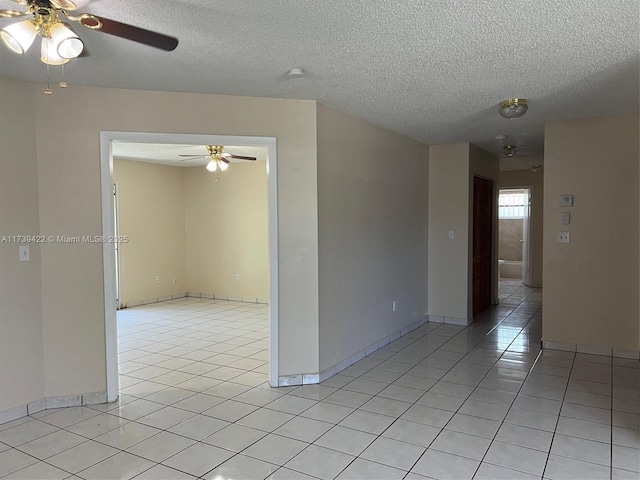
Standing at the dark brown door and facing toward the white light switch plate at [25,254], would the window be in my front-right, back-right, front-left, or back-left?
back-right

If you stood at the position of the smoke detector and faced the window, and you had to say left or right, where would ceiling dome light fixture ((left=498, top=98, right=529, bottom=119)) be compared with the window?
right

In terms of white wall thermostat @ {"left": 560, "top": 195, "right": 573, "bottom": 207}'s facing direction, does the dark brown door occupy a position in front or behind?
behind

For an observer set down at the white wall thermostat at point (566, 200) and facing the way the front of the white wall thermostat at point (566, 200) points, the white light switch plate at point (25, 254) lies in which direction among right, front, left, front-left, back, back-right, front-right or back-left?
front-right

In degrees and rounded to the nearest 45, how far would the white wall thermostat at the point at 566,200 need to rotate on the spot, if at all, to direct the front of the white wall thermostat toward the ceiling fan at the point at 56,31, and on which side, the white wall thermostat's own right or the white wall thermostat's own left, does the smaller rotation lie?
approximately 45° to the white wall thermostat's own right

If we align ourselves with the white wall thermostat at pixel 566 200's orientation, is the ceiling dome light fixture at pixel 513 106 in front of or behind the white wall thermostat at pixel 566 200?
in front

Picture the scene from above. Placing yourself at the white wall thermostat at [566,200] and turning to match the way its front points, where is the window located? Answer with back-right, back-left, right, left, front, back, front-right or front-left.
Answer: back

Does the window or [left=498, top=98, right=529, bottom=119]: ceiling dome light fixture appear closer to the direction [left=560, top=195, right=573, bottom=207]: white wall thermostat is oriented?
the ceiling dome light fixture

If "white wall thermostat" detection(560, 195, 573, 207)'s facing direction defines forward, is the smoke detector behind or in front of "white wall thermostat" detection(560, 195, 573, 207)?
in front

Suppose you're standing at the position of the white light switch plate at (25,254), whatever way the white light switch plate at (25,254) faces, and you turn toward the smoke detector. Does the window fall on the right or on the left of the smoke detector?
left

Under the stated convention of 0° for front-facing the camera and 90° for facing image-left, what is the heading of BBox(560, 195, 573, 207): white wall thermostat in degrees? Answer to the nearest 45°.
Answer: approximately 0°

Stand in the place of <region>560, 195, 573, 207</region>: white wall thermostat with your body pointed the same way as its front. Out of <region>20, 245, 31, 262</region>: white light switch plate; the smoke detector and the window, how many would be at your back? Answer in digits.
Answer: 1
